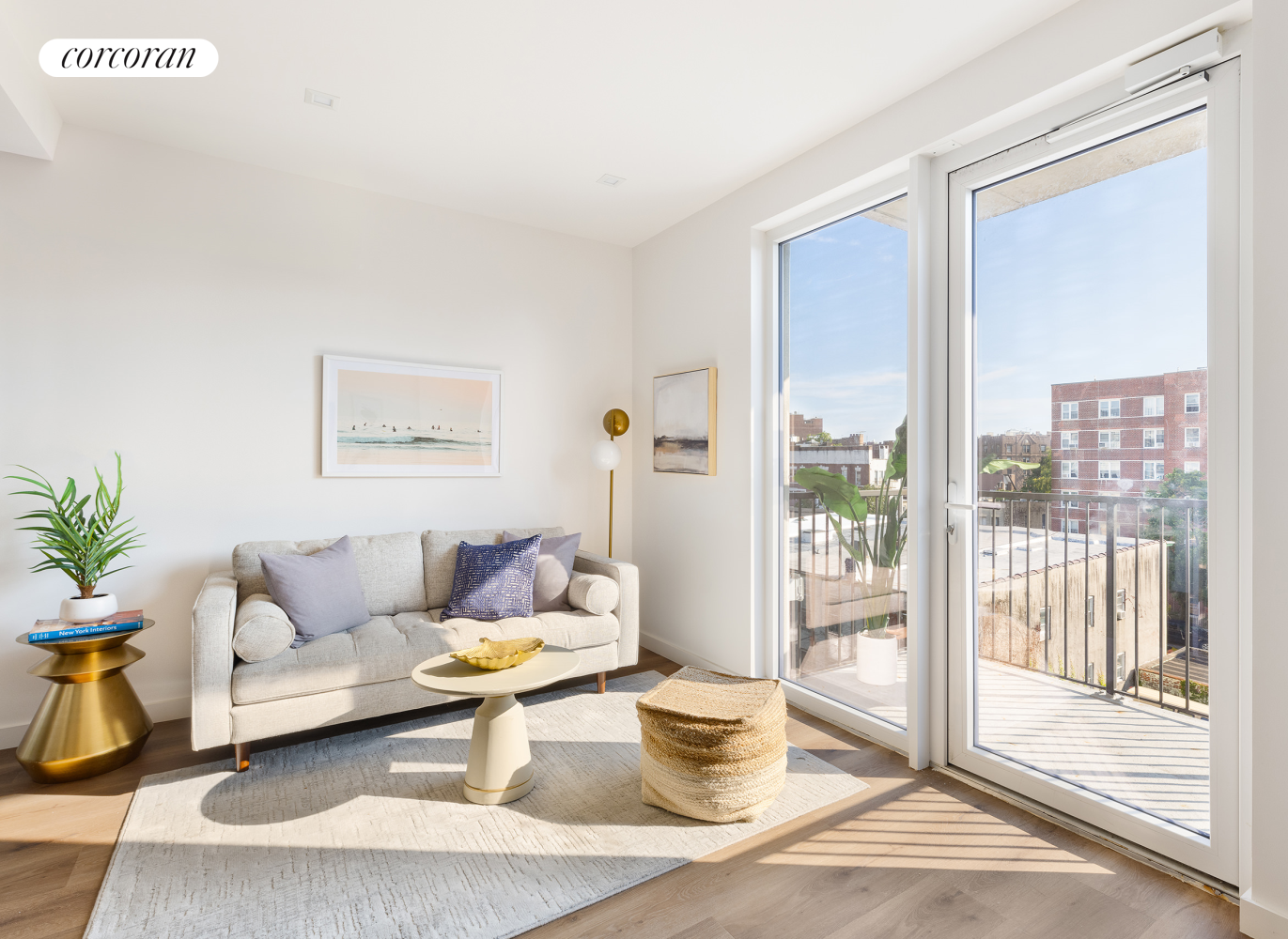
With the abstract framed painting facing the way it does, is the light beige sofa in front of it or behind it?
in front

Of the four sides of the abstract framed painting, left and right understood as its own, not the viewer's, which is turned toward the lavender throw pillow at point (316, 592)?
front

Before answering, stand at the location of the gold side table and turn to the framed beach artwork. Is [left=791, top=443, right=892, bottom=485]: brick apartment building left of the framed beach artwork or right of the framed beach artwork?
right

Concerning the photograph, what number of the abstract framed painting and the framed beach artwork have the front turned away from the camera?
0

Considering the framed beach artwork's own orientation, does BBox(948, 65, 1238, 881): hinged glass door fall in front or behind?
in front

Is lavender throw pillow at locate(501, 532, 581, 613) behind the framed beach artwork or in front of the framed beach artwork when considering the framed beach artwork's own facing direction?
in front

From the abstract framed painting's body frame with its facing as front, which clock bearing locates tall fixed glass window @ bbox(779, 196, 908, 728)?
The tall fixed glass window is roughly at 9 o'clock from the abstract framed painting.

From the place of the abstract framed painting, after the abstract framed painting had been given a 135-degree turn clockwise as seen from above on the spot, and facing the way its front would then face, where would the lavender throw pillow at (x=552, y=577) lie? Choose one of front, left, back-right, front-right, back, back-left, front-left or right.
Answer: back-left

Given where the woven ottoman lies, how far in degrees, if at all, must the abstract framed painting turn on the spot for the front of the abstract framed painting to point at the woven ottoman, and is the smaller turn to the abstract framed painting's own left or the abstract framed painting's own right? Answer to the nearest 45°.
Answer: approximately 45° to the abstract framed painting's own left

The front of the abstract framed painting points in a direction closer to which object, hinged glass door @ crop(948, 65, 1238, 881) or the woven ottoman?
the woven ottoman

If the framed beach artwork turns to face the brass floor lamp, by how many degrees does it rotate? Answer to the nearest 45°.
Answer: approximately 45° to its left

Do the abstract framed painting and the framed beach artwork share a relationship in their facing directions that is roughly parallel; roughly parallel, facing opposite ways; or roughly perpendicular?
roughly perpendicular

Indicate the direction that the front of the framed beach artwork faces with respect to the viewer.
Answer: facing the viewer and to the right of the viewer

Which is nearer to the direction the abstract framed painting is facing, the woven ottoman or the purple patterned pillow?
the purple patterned pillow

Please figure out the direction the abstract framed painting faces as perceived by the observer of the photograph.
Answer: facing the viewer and to the left of the viewer
